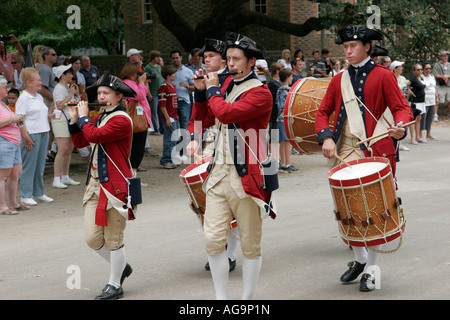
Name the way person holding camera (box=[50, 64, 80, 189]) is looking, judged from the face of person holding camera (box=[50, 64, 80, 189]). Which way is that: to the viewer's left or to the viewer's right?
to the viewer's right

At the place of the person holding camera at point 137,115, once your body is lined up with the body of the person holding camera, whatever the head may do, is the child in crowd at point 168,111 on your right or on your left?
on your left

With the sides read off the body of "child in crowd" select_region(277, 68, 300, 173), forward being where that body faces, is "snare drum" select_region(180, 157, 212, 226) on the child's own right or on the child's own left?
on the child's own right

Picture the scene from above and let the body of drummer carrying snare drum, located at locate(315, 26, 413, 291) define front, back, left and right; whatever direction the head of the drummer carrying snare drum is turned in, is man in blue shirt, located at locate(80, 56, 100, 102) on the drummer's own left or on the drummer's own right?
on the drummer's own right

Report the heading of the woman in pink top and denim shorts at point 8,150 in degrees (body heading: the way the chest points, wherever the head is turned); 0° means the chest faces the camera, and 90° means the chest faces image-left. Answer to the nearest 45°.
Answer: approximately 270°

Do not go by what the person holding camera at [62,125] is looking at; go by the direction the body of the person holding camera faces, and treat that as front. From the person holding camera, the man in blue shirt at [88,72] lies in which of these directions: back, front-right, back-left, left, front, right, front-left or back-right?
left

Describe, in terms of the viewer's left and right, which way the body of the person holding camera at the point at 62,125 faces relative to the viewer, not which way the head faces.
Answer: facing to the right of the viewer

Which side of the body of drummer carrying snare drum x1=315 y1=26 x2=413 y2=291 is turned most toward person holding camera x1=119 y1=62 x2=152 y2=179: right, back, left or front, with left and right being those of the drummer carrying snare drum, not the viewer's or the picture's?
right

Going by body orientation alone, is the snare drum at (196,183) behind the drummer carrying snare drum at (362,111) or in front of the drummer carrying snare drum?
in front

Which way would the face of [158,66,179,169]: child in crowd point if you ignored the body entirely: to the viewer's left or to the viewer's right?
to the viewer's right

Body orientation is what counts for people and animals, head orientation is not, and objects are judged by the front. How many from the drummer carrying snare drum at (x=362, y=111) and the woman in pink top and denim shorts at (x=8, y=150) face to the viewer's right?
1

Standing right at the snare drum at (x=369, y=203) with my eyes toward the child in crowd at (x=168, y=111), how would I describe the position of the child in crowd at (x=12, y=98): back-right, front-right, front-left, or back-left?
front-left
